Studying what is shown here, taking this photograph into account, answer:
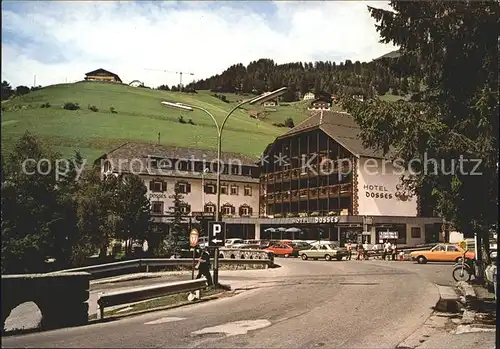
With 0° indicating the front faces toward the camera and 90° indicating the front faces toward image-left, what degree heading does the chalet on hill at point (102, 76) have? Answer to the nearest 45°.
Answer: approximately 0°

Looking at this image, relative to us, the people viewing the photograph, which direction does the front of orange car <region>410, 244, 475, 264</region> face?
facing to the left of the viewer

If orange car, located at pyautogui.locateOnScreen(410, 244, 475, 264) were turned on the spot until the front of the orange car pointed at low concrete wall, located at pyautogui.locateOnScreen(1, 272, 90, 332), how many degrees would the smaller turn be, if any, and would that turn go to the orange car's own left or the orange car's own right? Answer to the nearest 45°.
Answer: approximately 90° to the orange car's own left

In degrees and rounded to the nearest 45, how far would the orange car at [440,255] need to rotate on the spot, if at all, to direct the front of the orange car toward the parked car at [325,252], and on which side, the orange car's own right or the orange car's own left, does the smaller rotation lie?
0° — it already faces it
